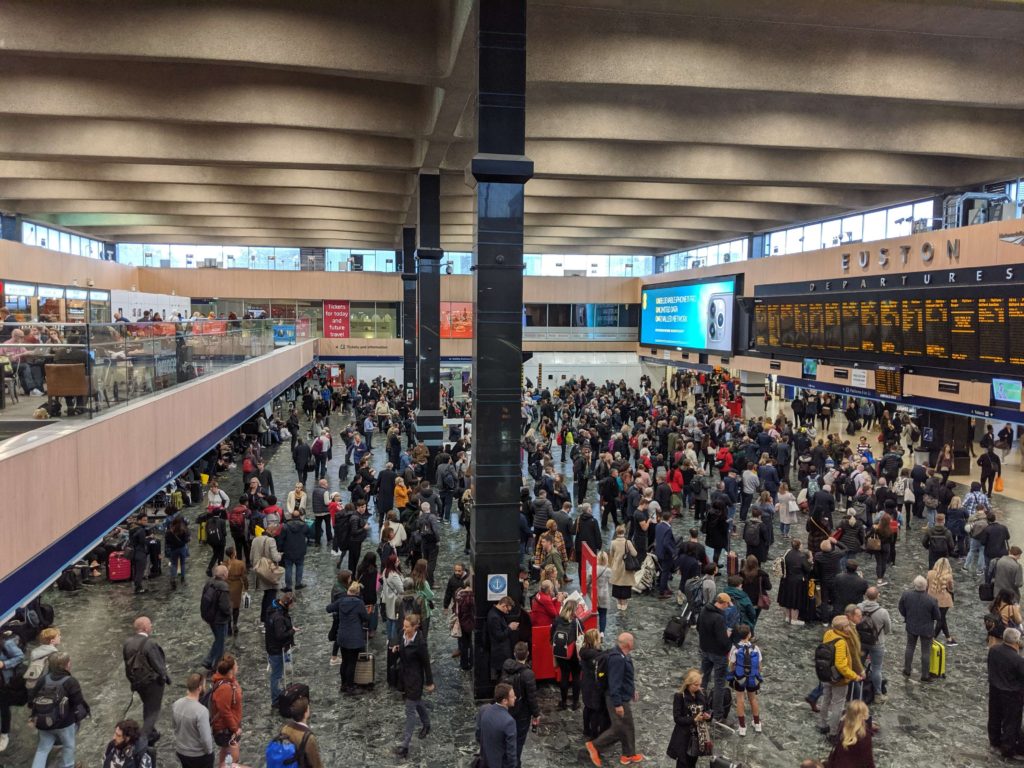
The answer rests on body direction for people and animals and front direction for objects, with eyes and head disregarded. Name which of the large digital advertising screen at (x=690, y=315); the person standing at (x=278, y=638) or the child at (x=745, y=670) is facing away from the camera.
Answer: the child

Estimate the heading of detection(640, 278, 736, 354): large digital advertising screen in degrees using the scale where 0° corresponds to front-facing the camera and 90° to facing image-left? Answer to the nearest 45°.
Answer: approximately 45°

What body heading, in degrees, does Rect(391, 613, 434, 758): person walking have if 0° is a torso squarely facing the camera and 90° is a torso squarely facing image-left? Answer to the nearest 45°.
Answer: approximately 45°

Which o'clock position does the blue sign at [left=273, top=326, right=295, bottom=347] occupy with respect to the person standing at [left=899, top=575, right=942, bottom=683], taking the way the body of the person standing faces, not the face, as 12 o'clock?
The blue sign is roughly at 10 o'clock from the person standing.

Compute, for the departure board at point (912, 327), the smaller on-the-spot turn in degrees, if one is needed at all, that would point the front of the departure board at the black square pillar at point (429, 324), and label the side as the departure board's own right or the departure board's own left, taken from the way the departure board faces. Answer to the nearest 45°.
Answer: approximately 45° to the departure board's own right

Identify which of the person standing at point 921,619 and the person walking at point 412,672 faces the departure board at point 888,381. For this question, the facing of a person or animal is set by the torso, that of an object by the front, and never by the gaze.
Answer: the person standing

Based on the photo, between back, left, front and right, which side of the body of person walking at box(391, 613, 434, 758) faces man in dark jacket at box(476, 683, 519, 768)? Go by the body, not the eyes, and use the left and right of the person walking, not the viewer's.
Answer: left

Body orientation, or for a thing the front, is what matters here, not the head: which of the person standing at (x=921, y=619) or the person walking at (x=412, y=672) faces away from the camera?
the person standing

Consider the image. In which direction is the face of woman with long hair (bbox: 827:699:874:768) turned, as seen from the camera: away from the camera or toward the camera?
away from the camera
